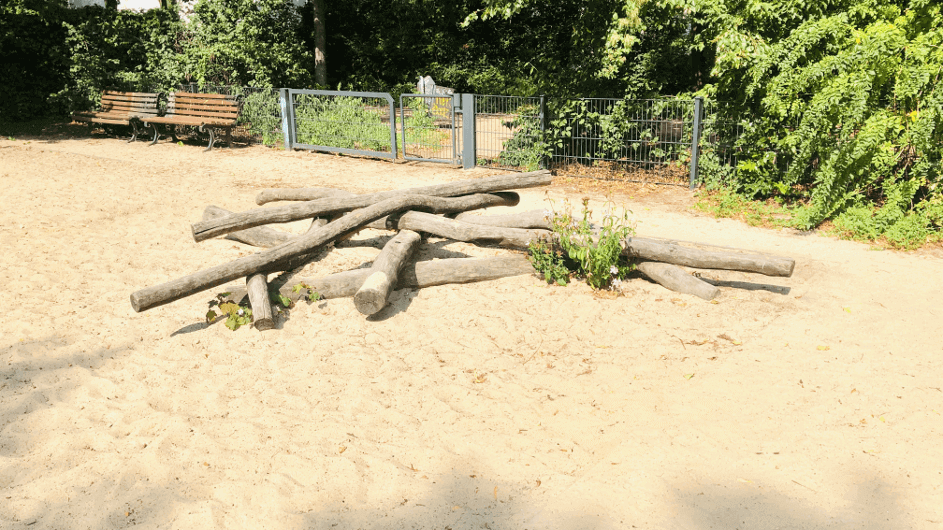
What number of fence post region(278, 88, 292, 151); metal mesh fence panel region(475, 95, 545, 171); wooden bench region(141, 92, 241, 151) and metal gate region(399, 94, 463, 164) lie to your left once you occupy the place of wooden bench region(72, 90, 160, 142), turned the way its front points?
4

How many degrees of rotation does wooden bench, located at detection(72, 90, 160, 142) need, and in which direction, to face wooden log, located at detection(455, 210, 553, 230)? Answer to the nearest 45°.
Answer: approximately 45° to its left

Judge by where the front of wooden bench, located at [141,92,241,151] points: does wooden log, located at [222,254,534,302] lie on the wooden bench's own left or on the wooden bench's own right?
on the wooden bench's own left

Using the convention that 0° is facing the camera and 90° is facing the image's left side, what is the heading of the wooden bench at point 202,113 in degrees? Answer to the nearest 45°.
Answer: approximately 45°

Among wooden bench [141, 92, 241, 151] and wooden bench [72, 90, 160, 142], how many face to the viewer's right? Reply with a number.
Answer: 0

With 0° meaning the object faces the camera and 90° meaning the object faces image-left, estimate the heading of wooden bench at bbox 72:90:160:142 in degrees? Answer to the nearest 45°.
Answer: approximately 45°

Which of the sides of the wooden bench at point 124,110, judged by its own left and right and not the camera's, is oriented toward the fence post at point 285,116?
left

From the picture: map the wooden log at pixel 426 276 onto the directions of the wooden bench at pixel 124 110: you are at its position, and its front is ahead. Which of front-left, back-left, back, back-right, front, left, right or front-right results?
front-left

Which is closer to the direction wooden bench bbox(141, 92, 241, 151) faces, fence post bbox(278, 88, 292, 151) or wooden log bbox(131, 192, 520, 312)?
the wooden log

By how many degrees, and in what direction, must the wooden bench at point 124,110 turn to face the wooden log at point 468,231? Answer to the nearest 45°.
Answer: approximately 45° to its left

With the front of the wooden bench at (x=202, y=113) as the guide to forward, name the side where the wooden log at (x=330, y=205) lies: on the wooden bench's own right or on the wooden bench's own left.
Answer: on the wooden bench's own left

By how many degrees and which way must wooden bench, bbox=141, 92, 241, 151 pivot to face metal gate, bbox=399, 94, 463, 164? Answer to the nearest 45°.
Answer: approximately 90° to its left

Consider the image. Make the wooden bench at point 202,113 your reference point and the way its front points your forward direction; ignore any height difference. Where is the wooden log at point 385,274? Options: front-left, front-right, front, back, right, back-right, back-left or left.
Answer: front-left

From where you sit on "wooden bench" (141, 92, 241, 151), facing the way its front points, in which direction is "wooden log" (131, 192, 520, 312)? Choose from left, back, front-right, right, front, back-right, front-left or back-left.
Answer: front-left
